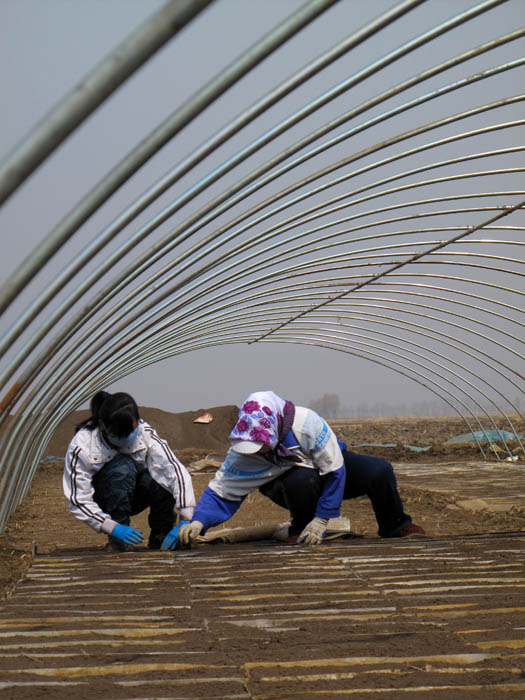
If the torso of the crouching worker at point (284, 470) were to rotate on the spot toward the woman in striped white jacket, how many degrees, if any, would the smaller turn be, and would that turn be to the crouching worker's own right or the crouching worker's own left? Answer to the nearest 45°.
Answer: approximately 45° to the crouching worker's own right

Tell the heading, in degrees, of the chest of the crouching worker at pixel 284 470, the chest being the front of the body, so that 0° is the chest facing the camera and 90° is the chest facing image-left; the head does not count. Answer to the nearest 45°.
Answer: approximately 45°
